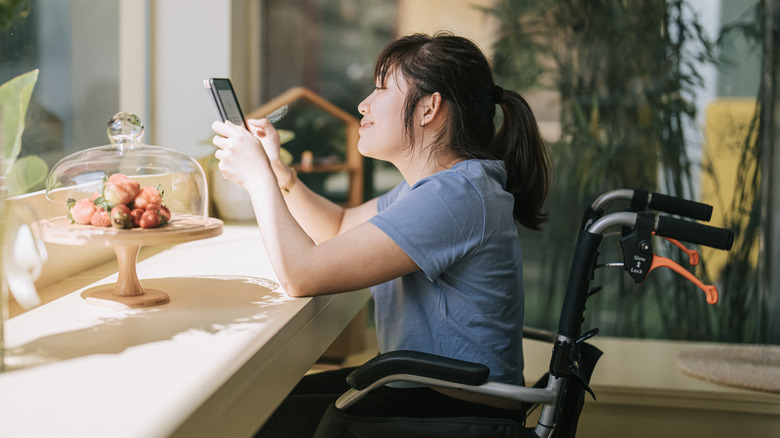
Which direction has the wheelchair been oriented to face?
to the viewer's left

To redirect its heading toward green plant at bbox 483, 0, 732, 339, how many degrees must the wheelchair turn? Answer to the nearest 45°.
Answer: approximately 90° to its right

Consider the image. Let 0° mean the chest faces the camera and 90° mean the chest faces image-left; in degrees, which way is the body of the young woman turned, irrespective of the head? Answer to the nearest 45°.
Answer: approximately 90°

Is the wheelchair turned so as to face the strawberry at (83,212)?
yes
